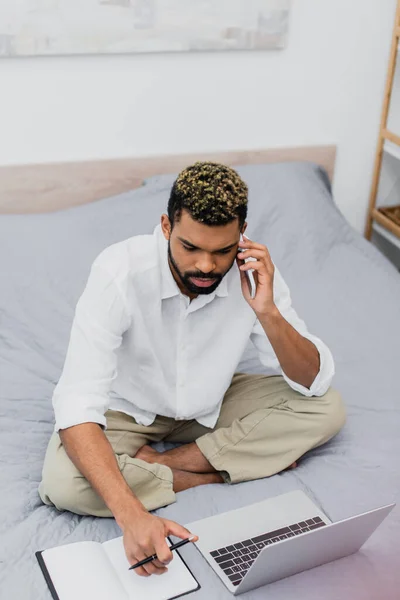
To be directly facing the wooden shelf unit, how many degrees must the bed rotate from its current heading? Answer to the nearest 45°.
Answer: approximately 135° to its left

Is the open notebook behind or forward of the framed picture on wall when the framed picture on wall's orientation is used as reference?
forward

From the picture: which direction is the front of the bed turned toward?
toward the camera

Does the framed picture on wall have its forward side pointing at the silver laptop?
yes

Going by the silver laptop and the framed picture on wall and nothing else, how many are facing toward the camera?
1

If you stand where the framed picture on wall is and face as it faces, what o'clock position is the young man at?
The young man is roughly at 12 o'clock from the framed picture on wall.

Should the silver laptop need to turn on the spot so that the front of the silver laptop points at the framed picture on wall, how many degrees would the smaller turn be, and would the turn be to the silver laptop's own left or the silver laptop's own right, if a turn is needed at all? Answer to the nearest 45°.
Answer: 0° — it already faces it

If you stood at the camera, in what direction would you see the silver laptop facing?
facing away from the viewer and to the left of the viewer

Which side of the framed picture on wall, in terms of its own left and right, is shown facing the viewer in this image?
front

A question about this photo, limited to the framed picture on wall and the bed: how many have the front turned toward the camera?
2

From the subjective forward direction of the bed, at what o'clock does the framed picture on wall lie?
The framed picture on wall is roughly at 5 o'clock from the bed.

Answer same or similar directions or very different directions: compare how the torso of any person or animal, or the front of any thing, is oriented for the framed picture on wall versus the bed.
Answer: same or similar directions

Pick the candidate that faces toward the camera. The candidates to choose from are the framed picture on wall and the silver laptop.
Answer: the framed picture on wall
